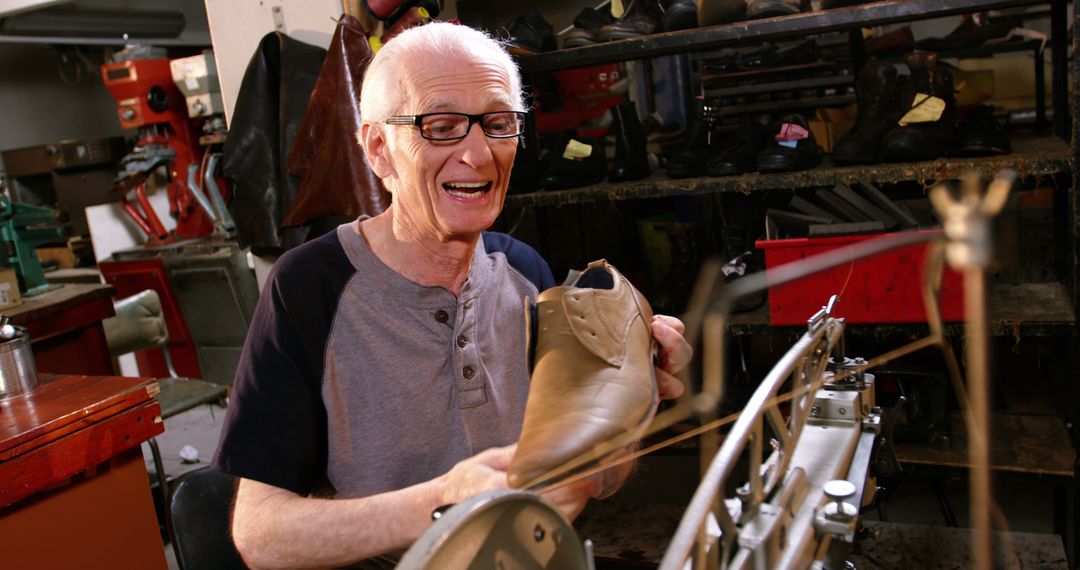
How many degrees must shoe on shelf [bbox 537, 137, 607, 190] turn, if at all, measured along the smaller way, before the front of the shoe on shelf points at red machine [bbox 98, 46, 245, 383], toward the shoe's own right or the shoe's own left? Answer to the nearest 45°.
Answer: approximately 90° to the shoe's own right

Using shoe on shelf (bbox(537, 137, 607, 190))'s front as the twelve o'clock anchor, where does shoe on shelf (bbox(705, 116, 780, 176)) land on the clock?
shoe on shelf (bbox(705, 116, 780, 176)) is roughly at 8 o'clock from shoe on shelf (bbox(537, 137, 607, 190)).

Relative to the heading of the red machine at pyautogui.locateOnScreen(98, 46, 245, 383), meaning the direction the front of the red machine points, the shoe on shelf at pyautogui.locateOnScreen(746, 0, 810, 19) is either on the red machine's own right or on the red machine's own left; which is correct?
on the red machine's own left

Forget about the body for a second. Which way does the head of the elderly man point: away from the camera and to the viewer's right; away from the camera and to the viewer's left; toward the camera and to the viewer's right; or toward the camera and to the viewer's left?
toward the camera and to the viewer's right

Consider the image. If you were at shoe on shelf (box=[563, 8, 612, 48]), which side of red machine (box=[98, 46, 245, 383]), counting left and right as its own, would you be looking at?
left

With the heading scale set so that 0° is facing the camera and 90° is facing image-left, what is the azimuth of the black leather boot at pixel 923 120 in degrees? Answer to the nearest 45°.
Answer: approximately 45°

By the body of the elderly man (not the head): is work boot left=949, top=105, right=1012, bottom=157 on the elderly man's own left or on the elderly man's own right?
on the elderly man's own left

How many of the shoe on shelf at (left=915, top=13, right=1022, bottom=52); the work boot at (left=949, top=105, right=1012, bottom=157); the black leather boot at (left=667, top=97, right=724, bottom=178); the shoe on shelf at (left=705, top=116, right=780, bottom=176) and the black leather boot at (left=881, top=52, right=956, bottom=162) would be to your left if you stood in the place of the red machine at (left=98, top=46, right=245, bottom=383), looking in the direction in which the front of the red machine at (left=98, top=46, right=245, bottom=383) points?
5
